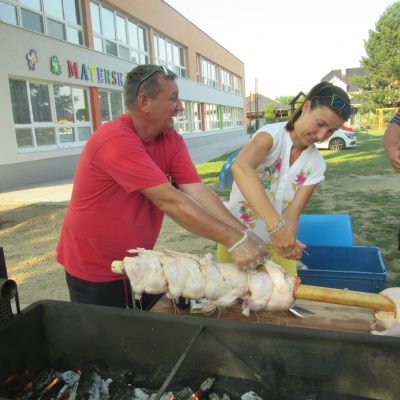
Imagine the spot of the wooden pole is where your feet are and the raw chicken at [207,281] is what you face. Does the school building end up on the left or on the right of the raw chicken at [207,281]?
right

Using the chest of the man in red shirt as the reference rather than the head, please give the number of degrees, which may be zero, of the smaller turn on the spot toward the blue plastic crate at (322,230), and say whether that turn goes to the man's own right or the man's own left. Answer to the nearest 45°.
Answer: approximately 45° to the man's own left

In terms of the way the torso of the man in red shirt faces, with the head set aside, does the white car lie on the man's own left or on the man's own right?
on the man's own left

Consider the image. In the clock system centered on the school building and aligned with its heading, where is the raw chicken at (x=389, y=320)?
The raw chicken is roughly at 1 o'clock from the school building.

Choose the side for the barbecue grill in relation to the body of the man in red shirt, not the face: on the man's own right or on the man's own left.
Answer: on the man's own right

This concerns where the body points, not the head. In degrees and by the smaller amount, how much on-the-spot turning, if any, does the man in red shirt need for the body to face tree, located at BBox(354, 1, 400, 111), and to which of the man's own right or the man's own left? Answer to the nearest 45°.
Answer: approximately 45° to the man's own left

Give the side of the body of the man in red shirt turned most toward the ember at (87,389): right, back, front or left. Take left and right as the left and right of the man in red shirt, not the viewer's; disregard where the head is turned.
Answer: right

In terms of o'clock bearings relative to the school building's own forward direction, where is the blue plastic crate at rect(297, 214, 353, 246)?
The blue plastic crate is roughly at 1 o'clock from the school building.

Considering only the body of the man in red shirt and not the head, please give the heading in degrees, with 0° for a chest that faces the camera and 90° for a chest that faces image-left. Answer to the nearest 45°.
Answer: approximately 270°

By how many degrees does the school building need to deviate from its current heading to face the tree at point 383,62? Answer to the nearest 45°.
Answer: approximately 90° to its left
